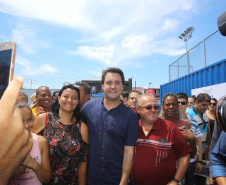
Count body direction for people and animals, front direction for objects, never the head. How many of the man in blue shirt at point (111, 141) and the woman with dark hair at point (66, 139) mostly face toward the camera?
2

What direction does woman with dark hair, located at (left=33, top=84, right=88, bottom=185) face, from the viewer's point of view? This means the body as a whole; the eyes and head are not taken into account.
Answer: toward the camera

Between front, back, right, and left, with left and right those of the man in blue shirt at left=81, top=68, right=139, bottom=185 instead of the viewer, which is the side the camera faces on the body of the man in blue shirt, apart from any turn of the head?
front

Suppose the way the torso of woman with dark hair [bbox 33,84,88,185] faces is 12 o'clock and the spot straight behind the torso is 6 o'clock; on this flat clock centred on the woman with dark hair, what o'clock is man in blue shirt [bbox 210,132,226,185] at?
The man in blue shirt is roughly at 10 o'clock from the woman with dark hair.

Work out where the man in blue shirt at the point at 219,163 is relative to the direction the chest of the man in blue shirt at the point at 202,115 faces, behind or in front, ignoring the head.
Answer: in front

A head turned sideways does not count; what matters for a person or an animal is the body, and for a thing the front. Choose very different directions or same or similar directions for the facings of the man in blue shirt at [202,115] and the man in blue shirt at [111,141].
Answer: same or similar directions

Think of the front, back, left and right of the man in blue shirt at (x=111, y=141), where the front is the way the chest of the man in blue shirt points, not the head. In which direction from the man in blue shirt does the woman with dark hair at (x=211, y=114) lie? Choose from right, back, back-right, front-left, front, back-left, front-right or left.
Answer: back-left

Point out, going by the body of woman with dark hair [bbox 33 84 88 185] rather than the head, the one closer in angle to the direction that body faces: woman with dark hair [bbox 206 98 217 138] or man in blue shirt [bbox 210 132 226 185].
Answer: the man in blue shirt

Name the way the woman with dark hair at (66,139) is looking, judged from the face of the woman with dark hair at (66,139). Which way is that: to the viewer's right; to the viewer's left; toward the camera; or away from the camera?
toward the camera

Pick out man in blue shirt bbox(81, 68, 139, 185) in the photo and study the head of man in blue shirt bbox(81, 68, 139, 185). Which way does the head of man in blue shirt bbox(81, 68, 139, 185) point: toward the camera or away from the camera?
toward the camera

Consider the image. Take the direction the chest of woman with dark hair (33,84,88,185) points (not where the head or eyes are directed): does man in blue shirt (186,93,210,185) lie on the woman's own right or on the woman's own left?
on the woman's own left

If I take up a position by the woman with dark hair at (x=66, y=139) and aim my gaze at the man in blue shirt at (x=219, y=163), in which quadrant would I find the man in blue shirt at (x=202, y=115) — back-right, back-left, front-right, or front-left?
front-left
